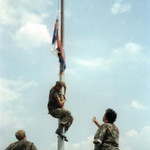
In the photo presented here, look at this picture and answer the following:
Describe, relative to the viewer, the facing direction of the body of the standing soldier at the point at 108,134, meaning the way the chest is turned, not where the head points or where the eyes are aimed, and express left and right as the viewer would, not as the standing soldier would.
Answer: facing away from the viewer and to the left of the viewer

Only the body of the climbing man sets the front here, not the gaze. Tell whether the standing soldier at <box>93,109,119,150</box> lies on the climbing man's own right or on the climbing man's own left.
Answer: on the climbing man's own right

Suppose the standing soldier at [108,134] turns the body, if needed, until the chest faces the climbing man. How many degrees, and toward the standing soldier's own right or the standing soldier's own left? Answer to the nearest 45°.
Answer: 0° — they already face them
